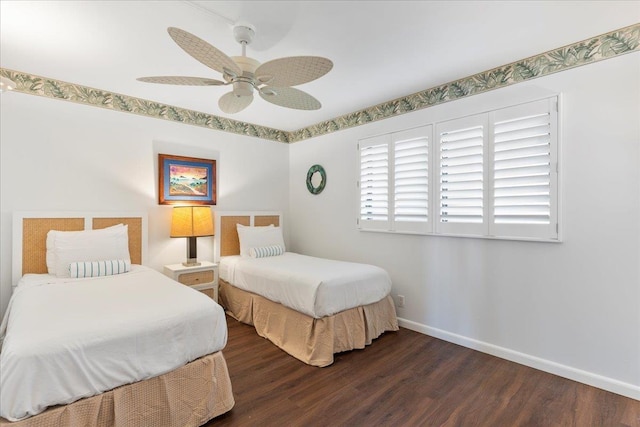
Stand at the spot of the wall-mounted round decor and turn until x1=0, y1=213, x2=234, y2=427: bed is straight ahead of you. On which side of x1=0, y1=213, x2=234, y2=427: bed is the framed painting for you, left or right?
right

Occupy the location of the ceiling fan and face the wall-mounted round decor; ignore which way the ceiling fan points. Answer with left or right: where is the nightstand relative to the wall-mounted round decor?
left

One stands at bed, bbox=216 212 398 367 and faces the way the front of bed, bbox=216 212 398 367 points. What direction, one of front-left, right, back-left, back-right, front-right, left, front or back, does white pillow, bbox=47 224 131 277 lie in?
back-right

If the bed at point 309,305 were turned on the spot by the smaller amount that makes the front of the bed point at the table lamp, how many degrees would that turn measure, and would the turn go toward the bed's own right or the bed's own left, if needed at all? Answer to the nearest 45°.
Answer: approximately 180°

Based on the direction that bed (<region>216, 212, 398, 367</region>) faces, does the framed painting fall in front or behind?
behind

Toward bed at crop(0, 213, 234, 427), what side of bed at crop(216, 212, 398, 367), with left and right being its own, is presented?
right

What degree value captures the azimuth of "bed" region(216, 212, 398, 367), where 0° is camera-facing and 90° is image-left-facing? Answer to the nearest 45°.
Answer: approximately 315°
